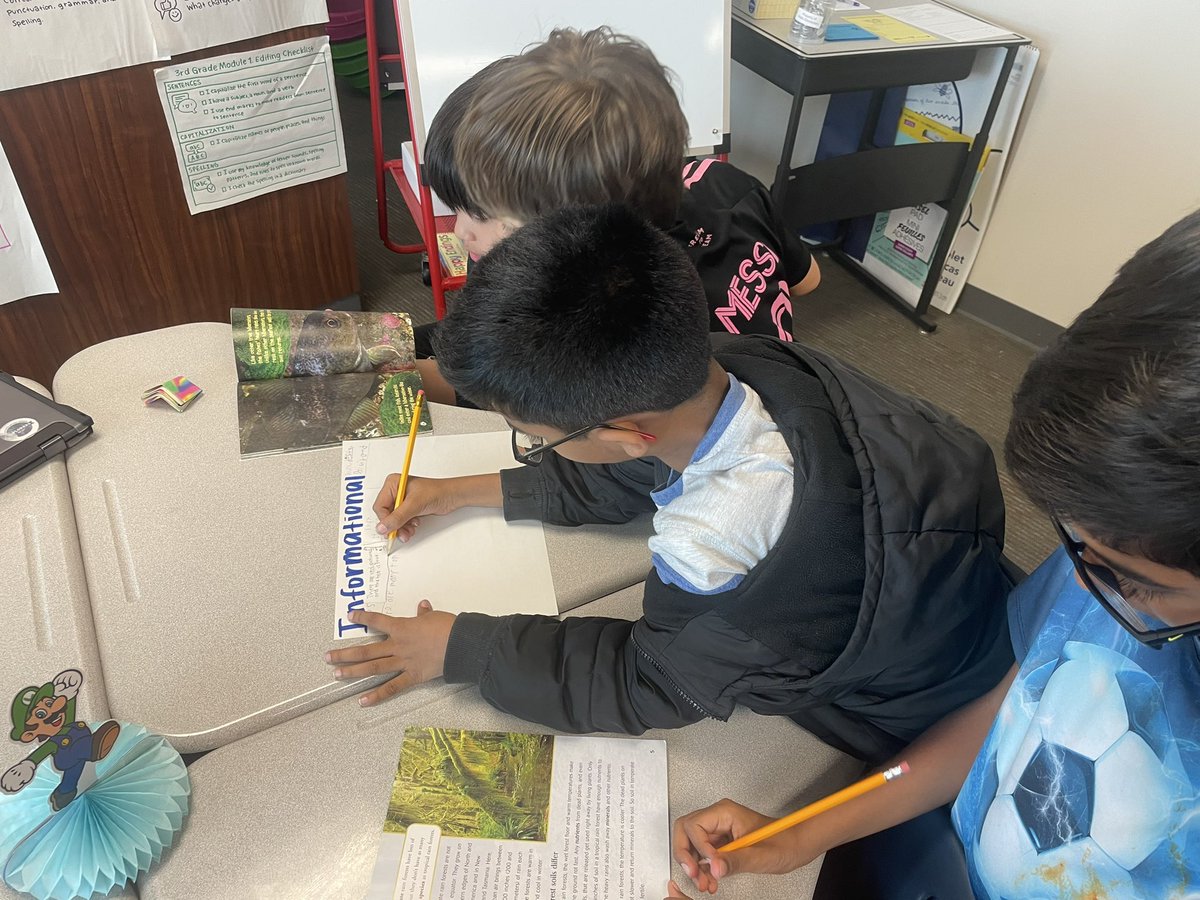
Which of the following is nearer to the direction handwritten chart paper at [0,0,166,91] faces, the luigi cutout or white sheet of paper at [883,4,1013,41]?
the luigi cutout

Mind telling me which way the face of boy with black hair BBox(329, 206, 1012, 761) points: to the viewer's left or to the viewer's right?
to the viewer's left

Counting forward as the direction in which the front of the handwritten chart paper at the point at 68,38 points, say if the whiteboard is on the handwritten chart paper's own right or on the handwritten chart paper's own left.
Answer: on the handwritten chart paper's own left

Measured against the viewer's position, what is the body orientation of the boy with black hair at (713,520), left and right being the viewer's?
facing to the left of the viewer

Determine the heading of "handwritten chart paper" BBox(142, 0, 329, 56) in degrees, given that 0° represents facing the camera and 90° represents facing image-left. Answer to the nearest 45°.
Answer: approximately 0°

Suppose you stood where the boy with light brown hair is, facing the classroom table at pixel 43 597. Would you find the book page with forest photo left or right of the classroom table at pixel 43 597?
left

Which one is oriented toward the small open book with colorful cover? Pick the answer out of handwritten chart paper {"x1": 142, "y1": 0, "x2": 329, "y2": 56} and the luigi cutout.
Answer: the handwritten chart paper
